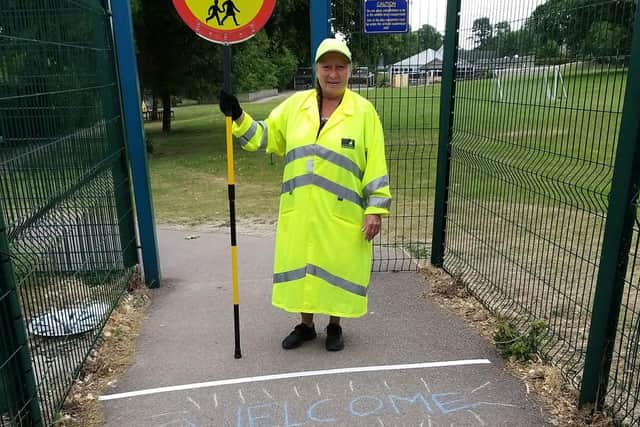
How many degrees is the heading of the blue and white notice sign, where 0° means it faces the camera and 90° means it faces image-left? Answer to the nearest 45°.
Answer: approximately 0°

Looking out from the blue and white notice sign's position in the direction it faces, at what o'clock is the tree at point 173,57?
The tree is roughly at 5 o'clock from the blue and white notice sign.

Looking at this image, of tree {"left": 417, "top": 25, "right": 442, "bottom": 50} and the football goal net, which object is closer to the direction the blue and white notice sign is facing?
the football goal net

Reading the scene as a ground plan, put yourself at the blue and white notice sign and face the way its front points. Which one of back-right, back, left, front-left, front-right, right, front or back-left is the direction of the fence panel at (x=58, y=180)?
front-right

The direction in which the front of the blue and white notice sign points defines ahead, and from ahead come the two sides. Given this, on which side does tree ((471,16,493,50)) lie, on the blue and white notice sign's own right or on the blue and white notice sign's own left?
on the blue and white notice sign's own left

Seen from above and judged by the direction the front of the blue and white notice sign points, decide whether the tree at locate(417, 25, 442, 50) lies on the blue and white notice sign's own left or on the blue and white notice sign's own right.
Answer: on the blue and white notice sign's own left

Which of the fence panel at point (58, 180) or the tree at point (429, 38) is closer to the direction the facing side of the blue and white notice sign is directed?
the fence panel

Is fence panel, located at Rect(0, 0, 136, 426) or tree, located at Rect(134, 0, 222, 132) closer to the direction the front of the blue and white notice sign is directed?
the fence panel
